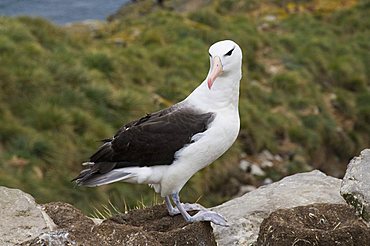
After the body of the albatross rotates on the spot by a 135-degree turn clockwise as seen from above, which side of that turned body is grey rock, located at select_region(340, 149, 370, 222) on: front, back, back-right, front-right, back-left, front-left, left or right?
left

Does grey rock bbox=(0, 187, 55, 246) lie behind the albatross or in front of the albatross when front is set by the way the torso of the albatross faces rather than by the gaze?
behind

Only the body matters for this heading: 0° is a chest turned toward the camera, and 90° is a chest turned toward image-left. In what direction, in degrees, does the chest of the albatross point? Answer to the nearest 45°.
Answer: approximately 270°
